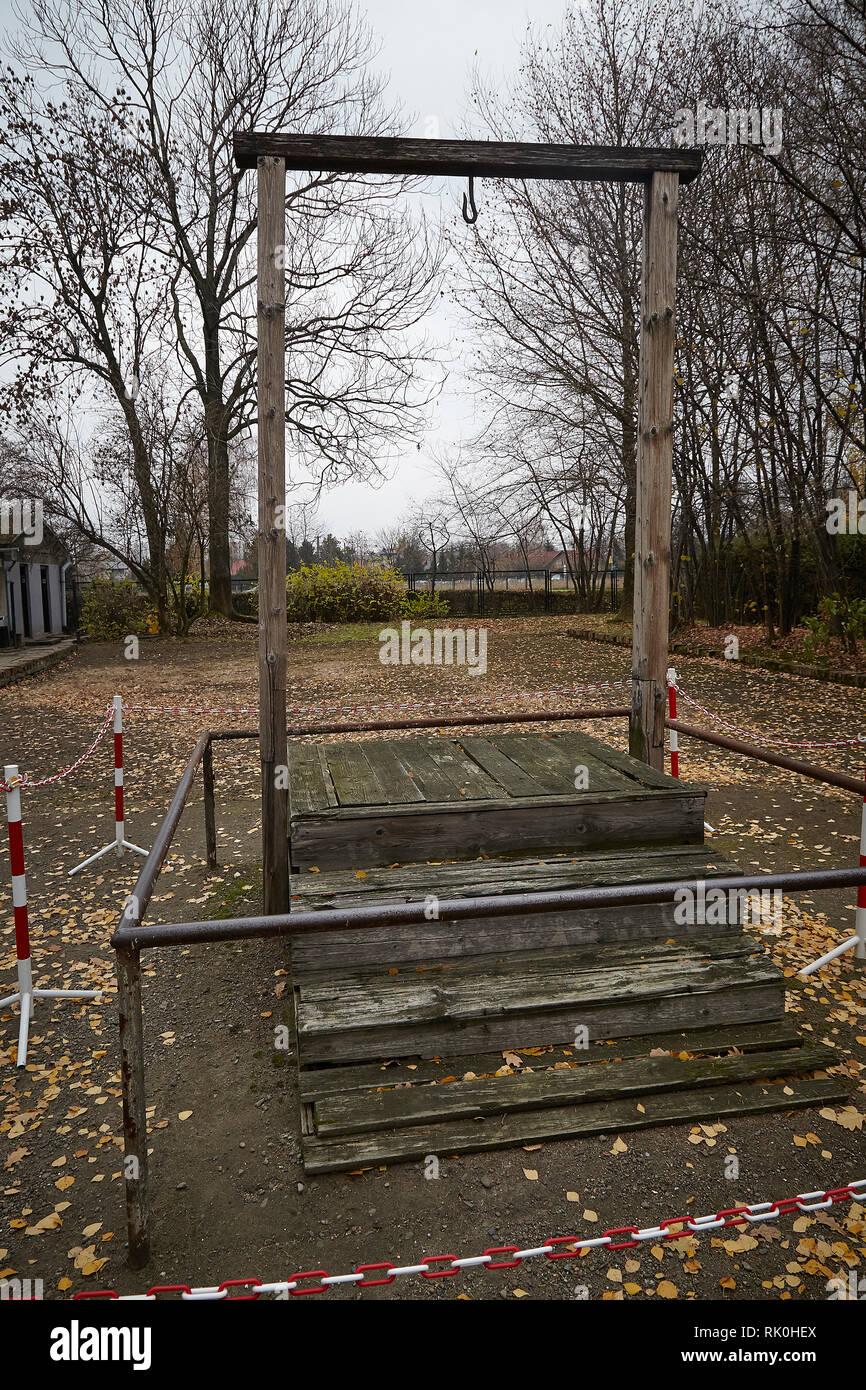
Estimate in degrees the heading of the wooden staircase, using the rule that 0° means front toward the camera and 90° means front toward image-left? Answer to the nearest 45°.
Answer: approximately 0°

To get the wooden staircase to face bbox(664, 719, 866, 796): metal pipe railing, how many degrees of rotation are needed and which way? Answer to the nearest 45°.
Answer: approximately 135° to its left

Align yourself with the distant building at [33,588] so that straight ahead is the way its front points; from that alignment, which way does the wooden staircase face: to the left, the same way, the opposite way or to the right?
to the right

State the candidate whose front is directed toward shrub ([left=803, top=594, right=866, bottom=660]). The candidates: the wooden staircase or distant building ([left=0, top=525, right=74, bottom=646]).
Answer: the distant building

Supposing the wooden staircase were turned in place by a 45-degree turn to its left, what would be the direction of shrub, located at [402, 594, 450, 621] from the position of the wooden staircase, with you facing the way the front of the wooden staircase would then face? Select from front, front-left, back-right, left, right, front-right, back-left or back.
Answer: back-left

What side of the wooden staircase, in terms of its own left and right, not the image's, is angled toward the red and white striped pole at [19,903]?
right

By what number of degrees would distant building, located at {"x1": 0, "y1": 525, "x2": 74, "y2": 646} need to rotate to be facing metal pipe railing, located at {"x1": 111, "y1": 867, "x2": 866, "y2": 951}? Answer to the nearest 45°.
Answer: approximately 45° to its right

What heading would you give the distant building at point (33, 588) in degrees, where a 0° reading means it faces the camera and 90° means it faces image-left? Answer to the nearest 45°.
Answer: approximately 315°

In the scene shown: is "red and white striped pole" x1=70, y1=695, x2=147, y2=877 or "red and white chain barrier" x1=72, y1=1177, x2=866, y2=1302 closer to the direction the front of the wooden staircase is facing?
the red and white chain barrier
